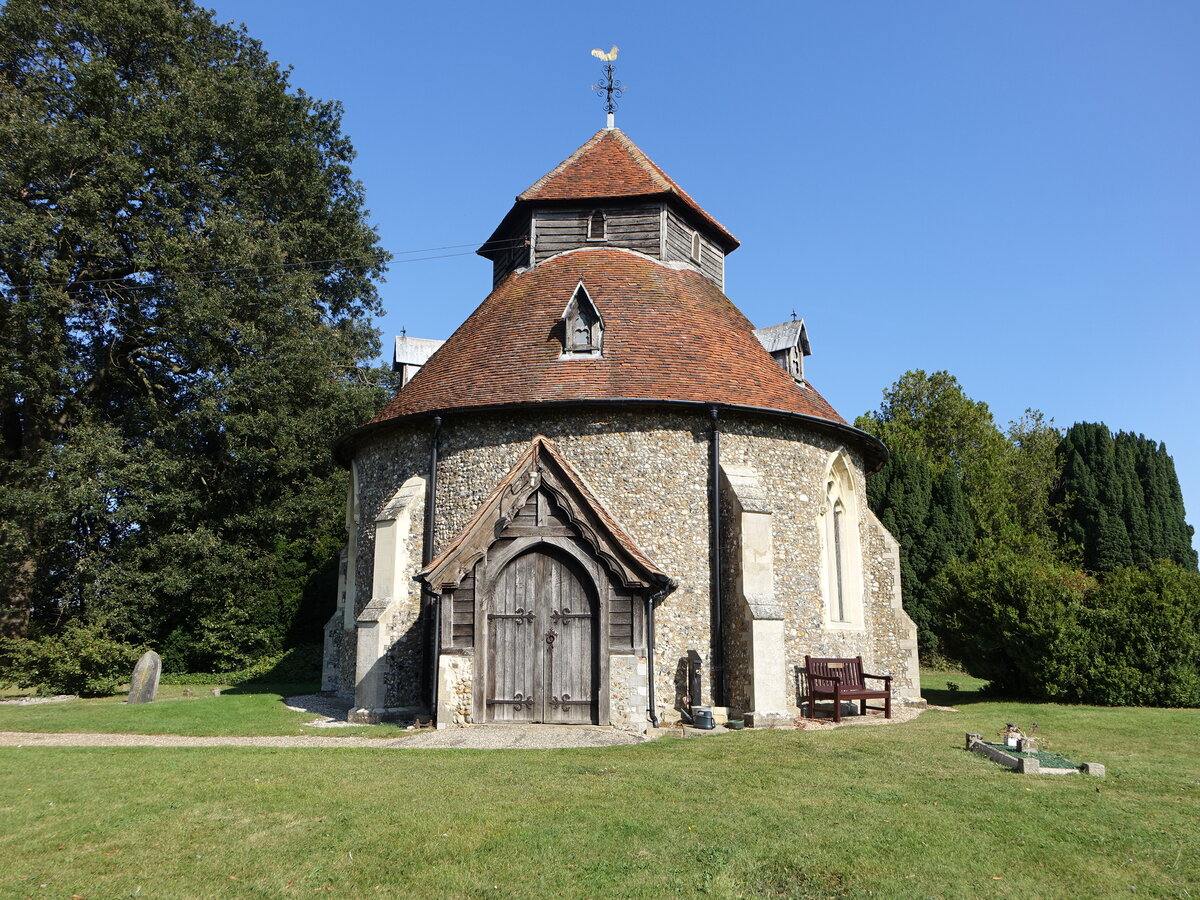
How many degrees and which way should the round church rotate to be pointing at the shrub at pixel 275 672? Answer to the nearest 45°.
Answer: approximately 135° to its right

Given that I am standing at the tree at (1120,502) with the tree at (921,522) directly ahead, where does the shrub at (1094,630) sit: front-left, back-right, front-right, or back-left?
front-left

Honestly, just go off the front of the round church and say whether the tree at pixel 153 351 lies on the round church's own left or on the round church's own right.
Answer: on the round church's own right

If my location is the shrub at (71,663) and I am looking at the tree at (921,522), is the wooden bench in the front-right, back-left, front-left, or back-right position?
front-right

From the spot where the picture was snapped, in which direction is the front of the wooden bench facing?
facing the viewer and to the right of the viewer

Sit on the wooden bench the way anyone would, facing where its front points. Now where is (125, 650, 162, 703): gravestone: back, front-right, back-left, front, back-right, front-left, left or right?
back-right

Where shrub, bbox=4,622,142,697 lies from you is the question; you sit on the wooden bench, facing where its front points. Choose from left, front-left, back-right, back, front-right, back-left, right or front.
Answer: back-right

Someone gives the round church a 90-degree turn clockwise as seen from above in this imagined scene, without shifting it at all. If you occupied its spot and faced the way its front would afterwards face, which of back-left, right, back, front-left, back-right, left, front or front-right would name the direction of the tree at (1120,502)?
back-right

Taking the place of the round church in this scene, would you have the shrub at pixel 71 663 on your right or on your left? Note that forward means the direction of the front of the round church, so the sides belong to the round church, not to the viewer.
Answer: on your right

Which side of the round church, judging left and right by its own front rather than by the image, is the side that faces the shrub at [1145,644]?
left

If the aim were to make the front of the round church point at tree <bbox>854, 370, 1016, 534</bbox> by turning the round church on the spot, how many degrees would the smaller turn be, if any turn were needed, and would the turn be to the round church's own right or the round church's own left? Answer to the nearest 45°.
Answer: approximately 135° to the round church's own left

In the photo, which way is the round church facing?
toward the camera

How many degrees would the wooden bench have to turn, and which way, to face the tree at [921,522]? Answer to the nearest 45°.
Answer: approximately 135° to its left
